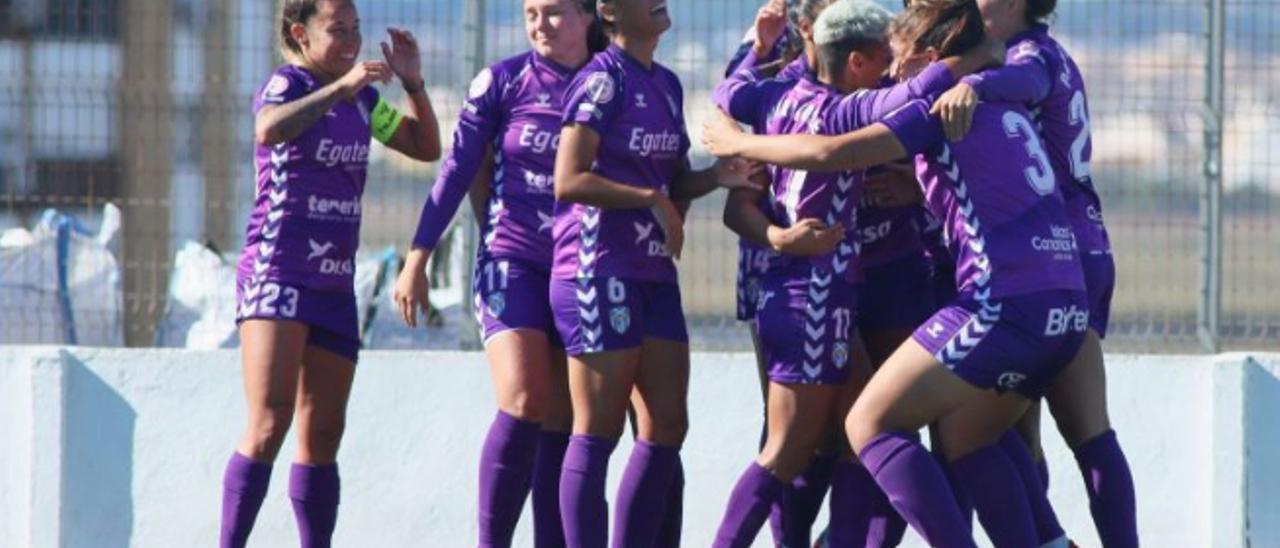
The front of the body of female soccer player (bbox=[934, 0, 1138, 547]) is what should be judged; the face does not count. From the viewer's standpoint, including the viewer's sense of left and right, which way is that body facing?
facing away from the viewer and to the left of the viewer

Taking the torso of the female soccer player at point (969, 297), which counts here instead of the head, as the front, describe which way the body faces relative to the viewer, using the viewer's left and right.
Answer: facing away from the viewer and to the left of the viewer

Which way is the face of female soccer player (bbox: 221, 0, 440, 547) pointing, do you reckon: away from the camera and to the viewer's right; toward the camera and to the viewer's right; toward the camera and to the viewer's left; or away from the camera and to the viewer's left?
toward the camera and to the viewer's right

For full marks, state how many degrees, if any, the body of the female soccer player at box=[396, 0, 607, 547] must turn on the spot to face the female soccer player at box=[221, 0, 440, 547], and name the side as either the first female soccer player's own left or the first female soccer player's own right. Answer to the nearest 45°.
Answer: approximately 135° to the first female soccer player's own right

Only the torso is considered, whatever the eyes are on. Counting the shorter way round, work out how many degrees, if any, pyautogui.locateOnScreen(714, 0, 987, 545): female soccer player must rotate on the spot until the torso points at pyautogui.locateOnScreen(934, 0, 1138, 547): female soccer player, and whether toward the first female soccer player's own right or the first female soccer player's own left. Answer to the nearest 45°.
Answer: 0° — they already face them

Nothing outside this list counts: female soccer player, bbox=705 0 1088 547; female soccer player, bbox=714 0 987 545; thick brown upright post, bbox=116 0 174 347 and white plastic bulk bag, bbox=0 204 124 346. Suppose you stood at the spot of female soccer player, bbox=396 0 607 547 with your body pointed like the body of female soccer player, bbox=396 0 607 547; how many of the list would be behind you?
2

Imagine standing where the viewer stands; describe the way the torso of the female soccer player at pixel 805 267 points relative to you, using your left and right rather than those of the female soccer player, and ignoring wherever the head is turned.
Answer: facing to the right of the viewer
